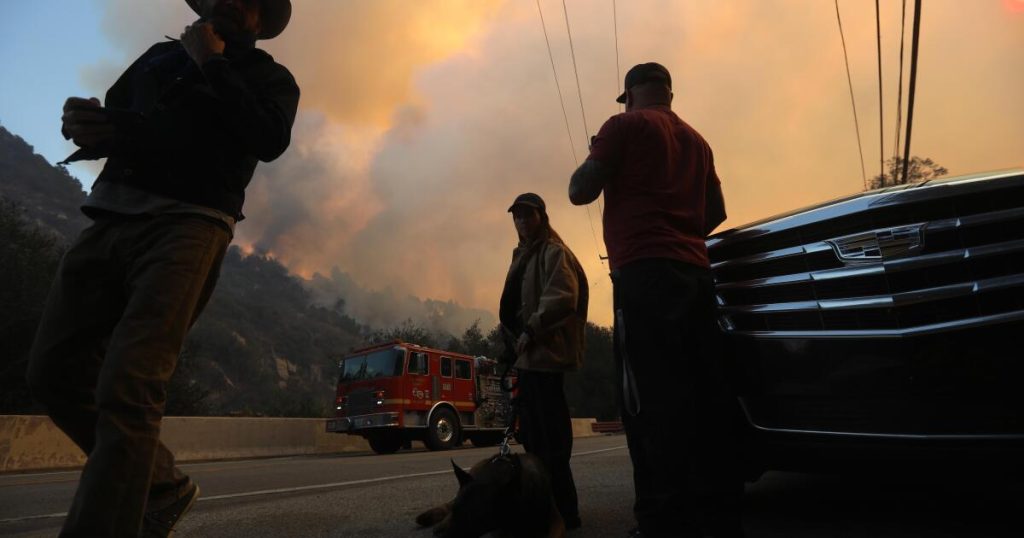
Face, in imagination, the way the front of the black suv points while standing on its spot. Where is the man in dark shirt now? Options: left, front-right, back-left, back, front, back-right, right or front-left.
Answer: front

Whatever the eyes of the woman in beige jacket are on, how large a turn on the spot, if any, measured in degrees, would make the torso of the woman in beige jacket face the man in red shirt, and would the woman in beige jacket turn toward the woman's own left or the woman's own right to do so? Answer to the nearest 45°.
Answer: approximately 90° to the woman's own left

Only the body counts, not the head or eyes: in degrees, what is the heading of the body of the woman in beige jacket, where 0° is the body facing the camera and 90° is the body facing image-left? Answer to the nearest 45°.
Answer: approximately 45°

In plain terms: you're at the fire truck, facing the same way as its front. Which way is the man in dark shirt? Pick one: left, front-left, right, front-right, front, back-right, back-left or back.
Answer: front-left

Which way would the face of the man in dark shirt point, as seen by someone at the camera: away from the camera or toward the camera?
toward the camera

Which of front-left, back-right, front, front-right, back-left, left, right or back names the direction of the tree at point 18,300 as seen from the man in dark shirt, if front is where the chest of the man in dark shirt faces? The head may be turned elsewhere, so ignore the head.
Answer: back-right

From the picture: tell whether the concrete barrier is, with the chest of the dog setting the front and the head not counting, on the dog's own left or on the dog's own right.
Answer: on the dog's own right

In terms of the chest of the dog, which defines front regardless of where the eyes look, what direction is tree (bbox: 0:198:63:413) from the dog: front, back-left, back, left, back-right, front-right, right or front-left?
front-right

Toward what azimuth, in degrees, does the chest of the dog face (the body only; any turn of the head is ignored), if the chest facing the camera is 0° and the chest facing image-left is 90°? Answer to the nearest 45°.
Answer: approximately 90°

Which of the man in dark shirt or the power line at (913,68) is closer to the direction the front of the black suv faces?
the man in dark shirt

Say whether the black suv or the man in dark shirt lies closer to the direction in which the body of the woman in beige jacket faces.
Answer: the man in dark shirt

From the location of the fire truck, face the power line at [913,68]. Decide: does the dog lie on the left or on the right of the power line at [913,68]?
right
